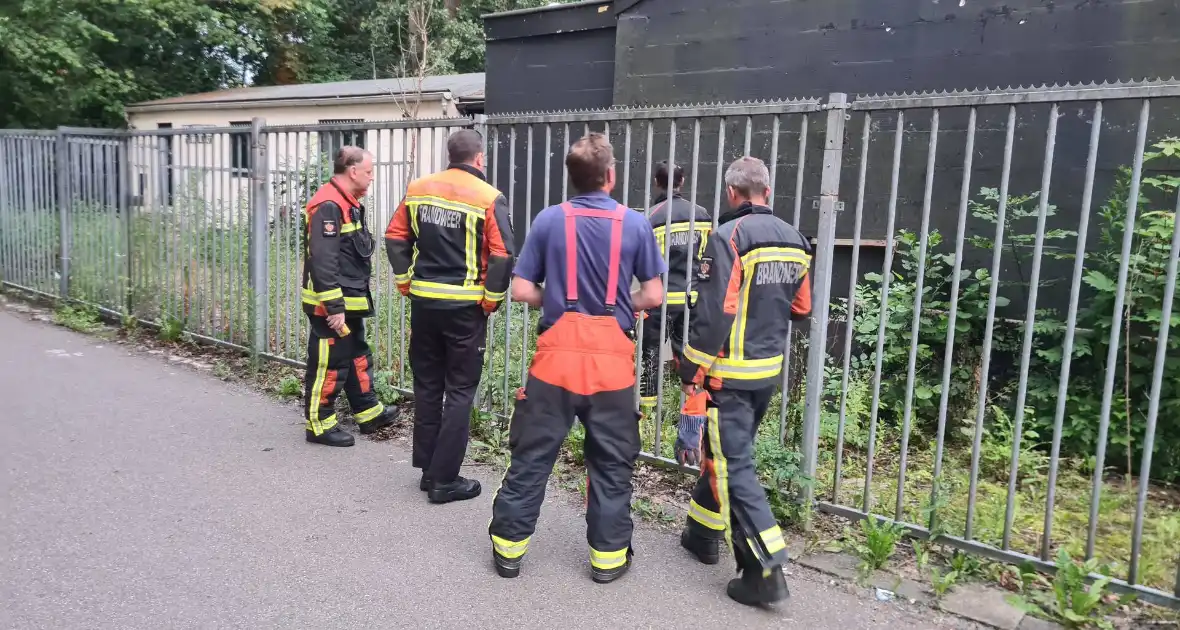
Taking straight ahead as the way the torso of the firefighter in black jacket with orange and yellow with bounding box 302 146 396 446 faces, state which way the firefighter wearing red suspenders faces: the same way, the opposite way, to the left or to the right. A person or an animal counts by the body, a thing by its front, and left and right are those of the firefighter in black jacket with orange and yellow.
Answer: to the left

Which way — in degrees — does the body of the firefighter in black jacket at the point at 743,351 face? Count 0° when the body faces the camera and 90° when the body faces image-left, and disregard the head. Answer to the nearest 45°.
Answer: approximately 135°

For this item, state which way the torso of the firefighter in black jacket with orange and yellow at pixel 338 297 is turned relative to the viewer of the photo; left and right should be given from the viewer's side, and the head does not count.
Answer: facing to the right of the viewer

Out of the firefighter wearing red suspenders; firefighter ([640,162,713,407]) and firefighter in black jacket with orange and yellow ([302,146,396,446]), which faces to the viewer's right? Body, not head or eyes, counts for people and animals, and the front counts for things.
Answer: the firefighter in black jacket with orange and yellow

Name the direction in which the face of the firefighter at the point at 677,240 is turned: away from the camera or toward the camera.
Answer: away from the camera

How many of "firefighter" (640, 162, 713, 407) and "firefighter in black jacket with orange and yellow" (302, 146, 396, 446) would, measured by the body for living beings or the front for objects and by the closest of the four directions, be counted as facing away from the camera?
1

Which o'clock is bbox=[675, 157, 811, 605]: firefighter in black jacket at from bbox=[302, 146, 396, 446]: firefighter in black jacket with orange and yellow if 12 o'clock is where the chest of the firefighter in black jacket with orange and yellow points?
The firefighter in black jacket is roughly at 2 o'clock from the firefighter in black jacket with orange and yellow.

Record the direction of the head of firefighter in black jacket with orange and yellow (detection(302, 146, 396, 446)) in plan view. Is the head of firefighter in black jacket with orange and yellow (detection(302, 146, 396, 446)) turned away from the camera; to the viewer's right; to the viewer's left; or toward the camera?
to the viewer's right

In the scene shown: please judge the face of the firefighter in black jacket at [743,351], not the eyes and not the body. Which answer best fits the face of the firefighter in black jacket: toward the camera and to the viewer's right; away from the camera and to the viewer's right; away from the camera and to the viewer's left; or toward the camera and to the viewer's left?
away from the camera and to the viewer's left

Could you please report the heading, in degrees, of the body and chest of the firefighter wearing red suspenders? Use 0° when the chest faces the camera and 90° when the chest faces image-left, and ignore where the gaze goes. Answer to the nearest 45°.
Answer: approximately 180°

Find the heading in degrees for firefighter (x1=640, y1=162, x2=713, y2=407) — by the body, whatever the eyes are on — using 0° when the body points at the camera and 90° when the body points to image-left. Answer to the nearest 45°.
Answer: approximately 180°

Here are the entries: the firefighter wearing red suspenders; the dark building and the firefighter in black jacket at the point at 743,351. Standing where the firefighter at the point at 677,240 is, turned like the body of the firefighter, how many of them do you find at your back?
2

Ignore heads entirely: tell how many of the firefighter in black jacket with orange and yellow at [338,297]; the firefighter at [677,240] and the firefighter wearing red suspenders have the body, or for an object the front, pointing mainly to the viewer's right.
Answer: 1
